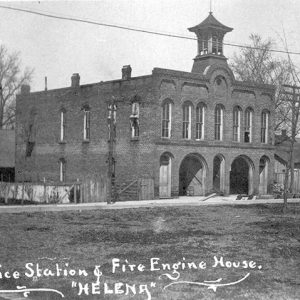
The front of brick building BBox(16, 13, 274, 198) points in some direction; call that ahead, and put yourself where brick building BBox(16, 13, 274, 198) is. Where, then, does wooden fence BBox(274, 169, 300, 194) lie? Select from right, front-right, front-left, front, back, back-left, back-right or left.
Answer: left

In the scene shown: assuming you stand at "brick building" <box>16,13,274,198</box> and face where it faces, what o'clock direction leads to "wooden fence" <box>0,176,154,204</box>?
The wooden fence is roughly at 3 o'clock from the brick building.

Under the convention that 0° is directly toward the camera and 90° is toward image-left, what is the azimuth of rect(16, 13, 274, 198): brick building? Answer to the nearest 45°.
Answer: approximately 315°
